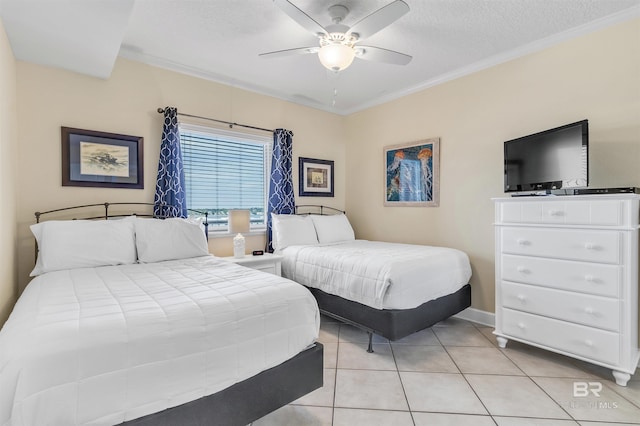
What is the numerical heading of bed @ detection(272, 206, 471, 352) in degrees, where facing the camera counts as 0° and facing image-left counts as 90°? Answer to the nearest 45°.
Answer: approximately 315°

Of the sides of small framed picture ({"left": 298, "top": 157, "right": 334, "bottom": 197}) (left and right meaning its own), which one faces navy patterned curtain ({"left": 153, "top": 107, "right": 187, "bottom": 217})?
right

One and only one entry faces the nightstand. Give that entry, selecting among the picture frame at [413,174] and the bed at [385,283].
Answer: the picture frame

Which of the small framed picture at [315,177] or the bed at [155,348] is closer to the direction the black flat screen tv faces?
the bed

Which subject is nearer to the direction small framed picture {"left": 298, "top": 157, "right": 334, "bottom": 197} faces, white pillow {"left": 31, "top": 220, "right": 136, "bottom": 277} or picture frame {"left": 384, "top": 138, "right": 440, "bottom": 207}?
the picture frame

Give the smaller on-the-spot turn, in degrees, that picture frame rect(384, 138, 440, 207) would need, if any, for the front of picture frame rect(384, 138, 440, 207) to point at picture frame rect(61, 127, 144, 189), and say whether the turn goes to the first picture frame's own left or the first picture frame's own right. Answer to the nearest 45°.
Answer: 0° — it already faces it

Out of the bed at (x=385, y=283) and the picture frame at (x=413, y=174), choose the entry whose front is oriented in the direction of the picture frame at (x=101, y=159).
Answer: the picture frame at (x=413, y=174)

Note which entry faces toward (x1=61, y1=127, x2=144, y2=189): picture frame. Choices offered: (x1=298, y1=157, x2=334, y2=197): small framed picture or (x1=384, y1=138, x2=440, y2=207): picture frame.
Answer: (x1=384, y1=138, x2=440, y2=207): picture frame

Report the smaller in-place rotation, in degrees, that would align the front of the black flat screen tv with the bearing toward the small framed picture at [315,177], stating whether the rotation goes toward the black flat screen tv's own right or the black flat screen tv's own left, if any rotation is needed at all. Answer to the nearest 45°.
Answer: approximately 45° to the black flat screen tv's own right

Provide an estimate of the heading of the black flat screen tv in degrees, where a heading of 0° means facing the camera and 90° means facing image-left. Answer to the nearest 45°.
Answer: approximately 45°

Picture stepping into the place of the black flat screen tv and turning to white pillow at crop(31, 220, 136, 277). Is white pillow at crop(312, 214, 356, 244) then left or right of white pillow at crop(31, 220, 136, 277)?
right

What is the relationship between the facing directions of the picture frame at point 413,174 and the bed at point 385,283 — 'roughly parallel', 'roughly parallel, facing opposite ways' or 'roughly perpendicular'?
roughly perpendicular

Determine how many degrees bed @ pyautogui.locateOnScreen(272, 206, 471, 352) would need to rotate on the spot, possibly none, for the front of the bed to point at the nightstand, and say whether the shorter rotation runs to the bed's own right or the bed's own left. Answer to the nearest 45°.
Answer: approximately 135° to the bed's own right

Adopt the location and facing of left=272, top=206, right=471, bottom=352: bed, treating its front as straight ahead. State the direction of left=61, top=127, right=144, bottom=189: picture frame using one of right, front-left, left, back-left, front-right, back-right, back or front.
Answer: back-right

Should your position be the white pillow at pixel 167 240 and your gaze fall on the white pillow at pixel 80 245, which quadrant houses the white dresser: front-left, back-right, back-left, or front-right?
back-left
